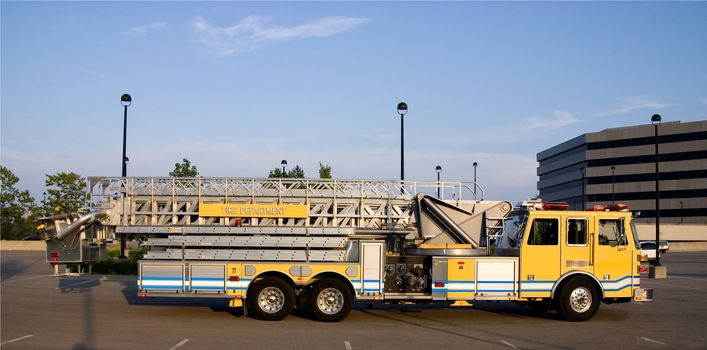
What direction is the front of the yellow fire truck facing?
to the viewer's right

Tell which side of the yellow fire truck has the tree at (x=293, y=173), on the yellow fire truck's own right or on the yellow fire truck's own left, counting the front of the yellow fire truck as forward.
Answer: on the yellow fire truck's own left
